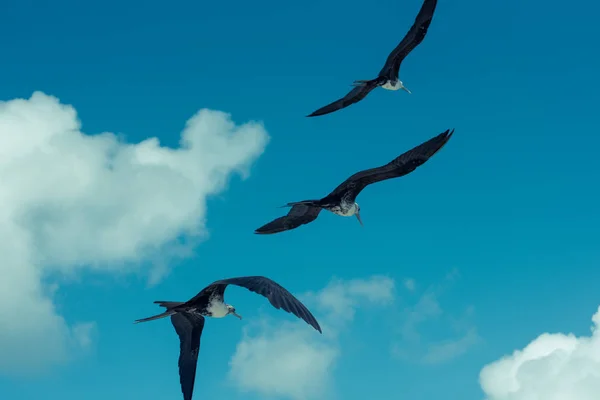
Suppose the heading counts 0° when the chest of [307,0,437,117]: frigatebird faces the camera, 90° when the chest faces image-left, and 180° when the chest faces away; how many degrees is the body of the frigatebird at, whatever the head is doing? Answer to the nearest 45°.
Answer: approximately 315°

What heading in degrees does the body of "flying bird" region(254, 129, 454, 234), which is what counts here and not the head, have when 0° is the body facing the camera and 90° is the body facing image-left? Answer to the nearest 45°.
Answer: approximately 315°
